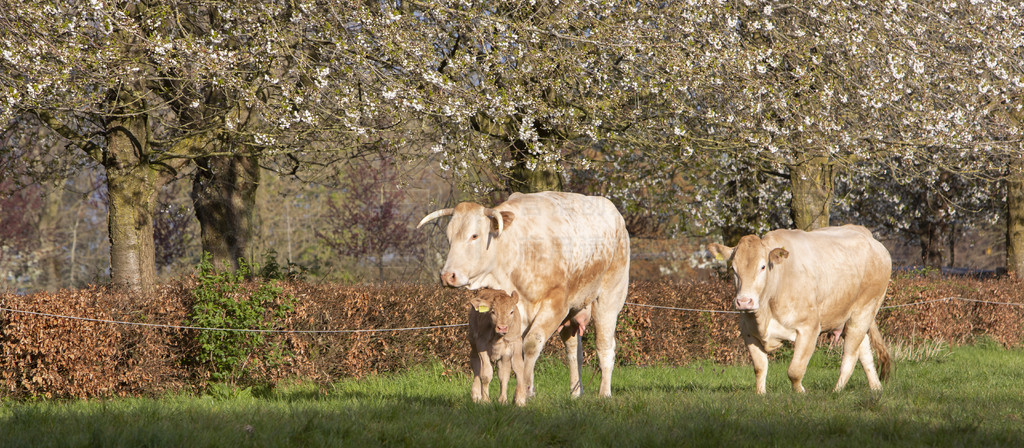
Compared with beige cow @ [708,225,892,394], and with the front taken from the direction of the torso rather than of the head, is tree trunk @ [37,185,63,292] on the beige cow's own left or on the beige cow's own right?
on the beige cow's own right

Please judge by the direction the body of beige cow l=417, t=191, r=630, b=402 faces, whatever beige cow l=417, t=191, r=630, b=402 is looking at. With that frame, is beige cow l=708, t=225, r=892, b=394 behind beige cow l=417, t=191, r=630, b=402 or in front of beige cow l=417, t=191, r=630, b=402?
behind

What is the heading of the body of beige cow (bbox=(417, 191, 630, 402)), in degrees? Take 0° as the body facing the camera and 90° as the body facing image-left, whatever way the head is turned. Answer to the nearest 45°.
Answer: approximately 45°

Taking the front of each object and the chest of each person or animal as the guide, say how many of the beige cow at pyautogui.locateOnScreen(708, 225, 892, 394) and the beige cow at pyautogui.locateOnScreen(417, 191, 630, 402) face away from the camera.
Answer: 0

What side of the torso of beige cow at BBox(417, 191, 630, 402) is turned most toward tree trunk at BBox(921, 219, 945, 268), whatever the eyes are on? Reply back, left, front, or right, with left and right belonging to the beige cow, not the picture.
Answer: back

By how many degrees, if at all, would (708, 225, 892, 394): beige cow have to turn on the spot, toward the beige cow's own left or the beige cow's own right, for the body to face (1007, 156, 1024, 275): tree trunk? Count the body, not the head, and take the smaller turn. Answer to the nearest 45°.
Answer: approximately 135° to the beige cow's own right

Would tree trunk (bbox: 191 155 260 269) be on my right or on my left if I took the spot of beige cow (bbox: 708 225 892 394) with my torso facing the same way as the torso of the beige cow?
on my right

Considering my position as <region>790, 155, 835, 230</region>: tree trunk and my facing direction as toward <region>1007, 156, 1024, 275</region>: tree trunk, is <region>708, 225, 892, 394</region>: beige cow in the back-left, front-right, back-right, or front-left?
back-right

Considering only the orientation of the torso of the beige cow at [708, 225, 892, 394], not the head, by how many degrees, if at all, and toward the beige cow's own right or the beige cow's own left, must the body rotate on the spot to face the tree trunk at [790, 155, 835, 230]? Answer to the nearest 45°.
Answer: approximately 135° to the beige cow's own right

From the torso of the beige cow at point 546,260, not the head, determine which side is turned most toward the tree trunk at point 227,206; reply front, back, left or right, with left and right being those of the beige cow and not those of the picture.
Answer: right

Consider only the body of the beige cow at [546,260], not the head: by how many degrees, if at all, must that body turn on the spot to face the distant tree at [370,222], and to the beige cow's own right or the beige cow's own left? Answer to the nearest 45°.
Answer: approximately 135° to the beige cow's own right

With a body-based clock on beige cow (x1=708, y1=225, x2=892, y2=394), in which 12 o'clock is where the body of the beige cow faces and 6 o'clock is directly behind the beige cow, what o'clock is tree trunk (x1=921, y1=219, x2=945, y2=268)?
The tree trunk is roughly at 5 o'clock from the beige cow.

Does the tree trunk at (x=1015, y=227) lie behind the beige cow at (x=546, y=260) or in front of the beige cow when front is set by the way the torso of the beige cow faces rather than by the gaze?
behind
